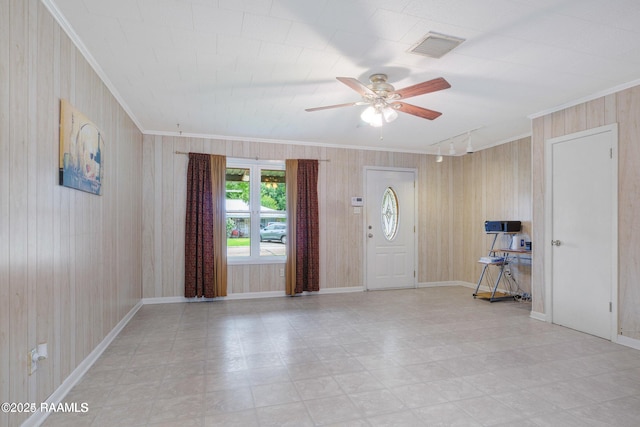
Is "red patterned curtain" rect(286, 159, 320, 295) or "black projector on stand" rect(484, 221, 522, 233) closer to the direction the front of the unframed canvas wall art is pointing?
the black projector on stand

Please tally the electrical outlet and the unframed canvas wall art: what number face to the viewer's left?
0

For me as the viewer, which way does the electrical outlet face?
facing the viewer and to the right of the viewer

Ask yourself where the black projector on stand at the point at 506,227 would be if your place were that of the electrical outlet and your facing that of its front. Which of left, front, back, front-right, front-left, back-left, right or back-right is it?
front-left

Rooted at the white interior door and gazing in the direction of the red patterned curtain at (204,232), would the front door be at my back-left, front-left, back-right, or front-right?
front-right

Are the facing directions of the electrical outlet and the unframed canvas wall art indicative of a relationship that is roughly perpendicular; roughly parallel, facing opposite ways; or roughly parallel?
roughly parallel

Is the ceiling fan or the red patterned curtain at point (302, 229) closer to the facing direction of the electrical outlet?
the ceiling fan

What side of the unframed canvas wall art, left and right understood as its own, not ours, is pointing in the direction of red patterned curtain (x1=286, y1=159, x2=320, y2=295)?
left

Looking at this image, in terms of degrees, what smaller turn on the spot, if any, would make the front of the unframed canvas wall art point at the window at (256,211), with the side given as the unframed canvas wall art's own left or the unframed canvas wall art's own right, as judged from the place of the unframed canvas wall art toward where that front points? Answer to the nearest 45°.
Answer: approximately 90° to the unframed canvas wall art's own left

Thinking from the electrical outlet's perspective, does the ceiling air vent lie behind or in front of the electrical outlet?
in front

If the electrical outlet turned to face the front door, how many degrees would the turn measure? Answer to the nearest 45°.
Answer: approximately 45° to its left

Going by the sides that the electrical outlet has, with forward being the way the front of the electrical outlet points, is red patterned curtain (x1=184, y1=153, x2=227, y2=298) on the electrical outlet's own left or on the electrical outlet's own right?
on the electrical outlet's own left
